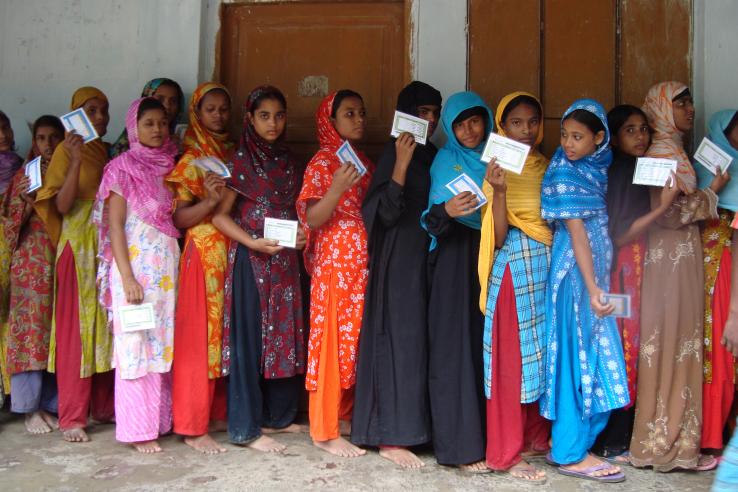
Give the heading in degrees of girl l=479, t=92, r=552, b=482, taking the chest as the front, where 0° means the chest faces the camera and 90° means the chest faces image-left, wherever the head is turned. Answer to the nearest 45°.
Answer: approximately 315°

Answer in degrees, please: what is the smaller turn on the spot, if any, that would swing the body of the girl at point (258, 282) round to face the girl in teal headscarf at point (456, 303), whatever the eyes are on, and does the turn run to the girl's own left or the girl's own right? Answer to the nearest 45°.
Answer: approximately 45° to the girl's own left

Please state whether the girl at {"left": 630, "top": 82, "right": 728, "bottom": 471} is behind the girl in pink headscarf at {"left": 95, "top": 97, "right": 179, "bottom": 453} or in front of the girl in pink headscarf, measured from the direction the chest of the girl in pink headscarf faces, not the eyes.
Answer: in front

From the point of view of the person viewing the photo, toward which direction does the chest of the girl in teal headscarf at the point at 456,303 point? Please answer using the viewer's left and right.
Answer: facing the viewer and to the right of the viewer
